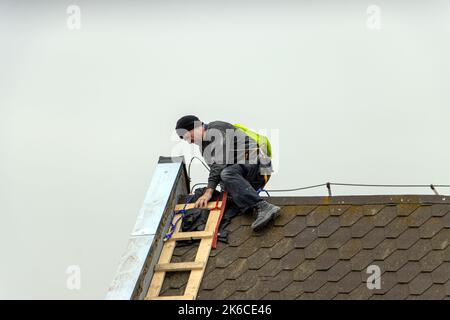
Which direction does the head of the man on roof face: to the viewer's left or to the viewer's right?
to the viewer's left

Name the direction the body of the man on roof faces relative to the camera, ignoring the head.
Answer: to the viewer's left
